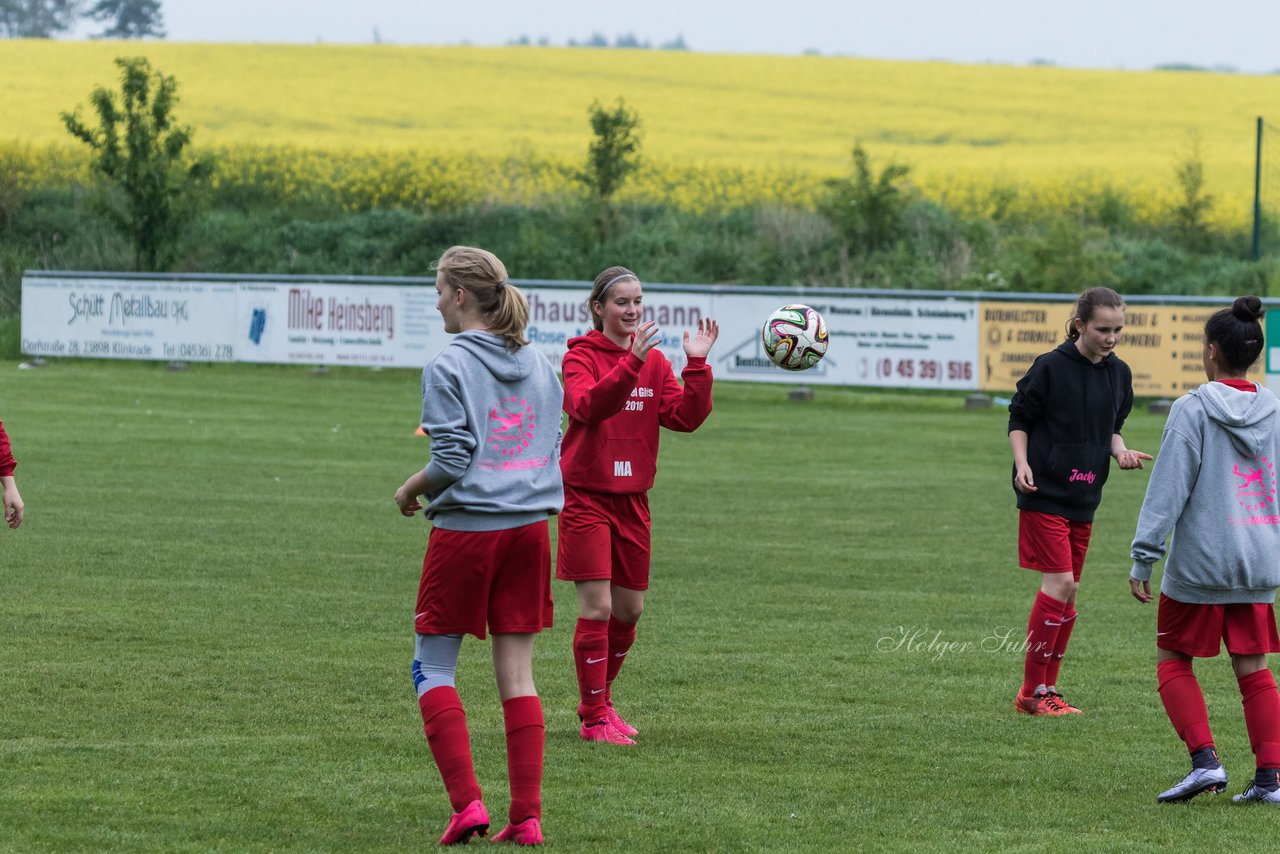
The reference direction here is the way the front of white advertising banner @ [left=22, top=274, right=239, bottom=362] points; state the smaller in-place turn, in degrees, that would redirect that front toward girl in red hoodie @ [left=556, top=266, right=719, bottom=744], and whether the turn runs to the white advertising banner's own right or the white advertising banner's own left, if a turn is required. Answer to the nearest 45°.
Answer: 0° — it already faces them

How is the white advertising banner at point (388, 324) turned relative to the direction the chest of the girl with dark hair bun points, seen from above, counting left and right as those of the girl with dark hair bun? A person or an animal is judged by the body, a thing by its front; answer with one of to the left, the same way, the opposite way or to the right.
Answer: the opposite way

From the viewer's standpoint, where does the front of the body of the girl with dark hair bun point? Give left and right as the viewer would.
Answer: facing away from the viewer and to the left of the viewer

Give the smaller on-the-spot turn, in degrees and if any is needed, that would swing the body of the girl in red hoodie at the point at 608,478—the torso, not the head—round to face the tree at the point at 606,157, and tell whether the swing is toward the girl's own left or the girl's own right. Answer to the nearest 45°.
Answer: approximately 135° to the girl's own left

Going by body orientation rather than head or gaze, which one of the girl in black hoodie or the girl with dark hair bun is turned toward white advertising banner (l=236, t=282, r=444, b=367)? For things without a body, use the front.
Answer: the girl with dark hair bun

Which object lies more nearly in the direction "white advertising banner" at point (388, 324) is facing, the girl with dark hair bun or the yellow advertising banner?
the girl with dark hair bun

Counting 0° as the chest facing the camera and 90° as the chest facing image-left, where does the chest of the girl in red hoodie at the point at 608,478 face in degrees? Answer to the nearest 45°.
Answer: approximately 315°

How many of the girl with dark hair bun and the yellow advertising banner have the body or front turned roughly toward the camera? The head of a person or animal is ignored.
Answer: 1

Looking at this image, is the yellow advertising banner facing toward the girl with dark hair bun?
yes
